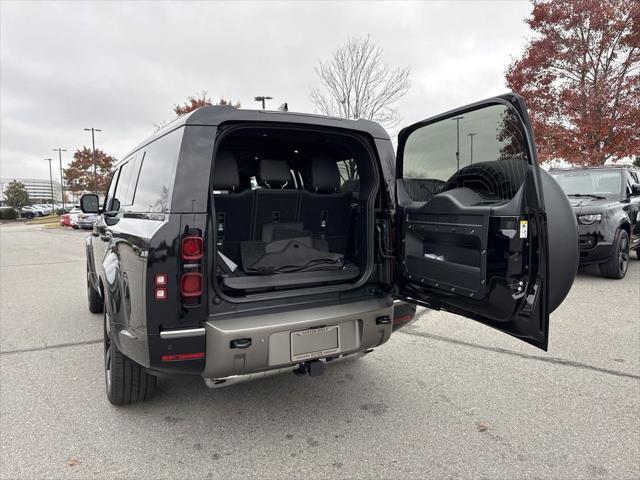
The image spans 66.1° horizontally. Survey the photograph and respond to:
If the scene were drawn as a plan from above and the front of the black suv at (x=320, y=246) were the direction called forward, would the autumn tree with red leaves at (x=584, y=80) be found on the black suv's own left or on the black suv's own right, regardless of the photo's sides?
on the black suv's own right

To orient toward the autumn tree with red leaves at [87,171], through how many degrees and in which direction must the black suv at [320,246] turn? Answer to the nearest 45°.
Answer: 0° — it already faces it

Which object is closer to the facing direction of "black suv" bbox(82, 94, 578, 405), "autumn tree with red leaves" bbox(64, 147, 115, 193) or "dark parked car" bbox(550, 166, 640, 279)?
the autumn tree with red leaves

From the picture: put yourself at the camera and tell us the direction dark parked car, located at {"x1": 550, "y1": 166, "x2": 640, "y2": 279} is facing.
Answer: facing the viewer and to the left of the viewer

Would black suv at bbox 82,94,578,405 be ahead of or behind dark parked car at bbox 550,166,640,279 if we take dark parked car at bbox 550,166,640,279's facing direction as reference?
ahead

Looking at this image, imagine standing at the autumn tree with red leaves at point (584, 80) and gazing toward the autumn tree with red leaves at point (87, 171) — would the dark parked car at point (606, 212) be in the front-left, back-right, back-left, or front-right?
back-left

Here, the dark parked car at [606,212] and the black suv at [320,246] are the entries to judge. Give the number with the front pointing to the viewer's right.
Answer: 0

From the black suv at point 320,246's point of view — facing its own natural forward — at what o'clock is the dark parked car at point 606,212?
The dark parked car is roughly at 3 o'clock from the black suv.

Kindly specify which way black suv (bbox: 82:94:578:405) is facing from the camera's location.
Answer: facing away from the viewer and to the left of the viewer

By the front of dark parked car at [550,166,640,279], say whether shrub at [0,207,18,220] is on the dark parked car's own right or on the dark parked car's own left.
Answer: on the dark parked car's own right

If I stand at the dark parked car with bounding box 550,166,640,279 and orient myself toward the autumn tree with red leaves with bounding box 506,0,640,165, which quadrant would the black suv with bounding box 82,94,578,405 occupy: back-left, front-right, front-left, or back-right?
back-left

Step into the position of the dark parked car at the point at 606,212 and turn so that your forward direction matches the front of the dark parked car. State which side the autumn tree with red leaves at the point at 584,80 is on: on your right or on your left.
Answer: on your right
